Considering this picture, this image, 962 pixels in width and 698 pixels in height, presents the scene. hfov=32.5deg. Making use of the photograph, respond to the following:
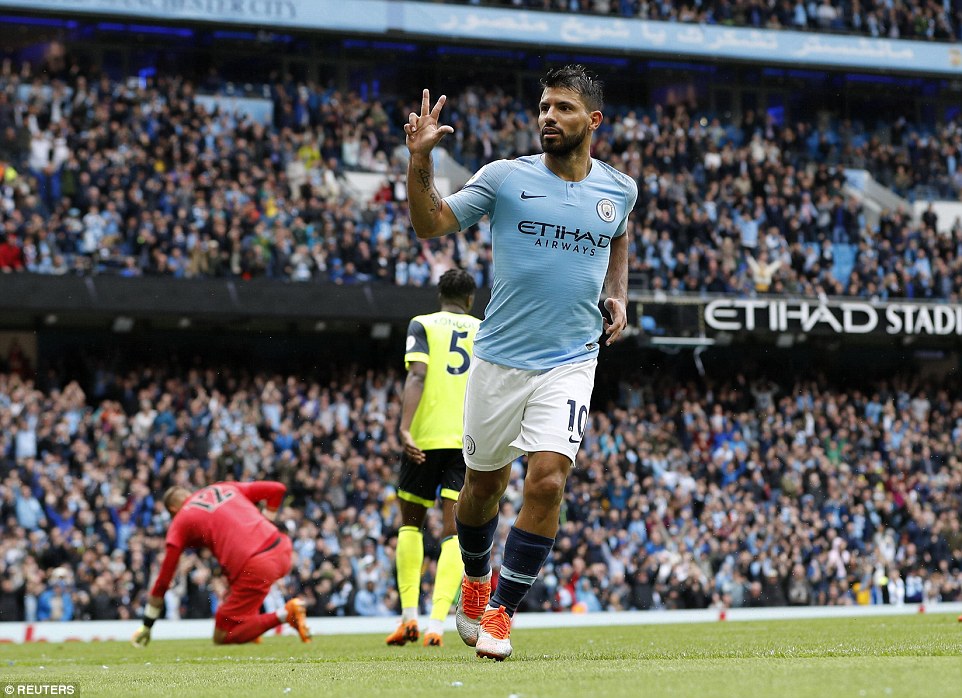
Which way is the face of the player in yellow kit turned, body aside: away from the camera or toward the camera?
away from the camera

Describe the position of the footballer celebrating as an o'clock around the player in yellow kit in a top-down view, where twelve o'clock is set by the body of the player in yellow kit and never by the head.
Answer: The footballer celebrating is roughly at 7 o'clock from the player in yellow kit.

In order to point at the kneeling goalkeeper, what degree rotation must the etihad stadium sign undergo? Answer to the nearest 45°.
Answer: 0° — it already faces them

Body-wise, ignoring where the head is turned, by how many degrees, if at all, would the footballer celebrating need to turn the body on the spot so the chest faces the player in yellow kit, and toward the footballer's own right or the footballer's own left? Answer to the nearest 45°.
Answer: approximately 180°

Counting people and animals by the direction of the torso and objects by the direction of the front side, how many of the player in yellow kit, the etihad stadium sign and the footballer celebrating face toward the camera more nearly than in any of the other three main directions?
2

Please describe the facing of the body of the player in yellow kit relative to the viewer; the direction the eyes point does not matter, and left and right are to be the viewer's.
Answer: facing away from the viewer and to the left of the viewer

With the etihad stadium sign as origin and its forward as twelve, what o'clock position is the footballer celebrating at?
The footballer celebrating is roughly at 12 o'clock from the etihad stadium sign.

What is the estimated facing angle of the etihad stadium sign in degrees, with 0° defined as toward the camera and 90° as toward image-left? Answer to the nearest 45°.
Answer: approximately 0°
